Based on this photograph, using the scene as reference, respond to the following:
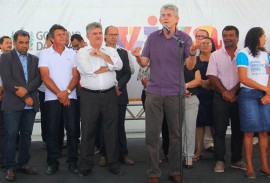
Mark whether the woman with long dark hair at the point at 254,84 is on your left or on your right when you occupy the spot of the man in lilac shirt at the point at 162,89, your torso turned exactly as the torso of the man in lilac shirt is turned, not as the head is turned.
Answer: on your left

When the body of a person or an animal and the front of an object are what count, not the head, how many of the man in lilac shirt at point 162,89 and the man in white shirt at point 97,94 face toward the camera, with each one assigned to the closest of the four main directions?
2

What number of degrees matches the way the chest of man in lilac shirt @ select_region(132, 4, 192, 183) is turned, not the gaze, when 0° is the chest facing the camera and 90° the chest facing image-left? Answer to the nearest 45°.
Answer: approximately 0°

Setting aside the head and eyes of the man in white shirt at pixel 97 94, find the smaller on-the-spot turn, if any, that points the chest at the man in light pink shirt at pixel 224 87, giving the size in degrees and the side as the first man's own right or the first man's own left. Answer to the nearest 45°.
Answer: approximately 90° to the first man's own left

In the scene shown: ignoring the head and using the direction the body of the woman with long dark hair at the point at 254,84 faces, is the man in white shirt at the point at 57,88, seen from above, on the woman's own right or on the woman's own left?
on the woman's own right

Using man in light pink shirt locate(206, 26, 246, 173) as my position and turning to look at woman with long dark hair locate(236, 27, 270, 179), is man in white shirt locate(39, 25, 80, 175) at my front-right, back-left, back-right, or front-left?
back-right

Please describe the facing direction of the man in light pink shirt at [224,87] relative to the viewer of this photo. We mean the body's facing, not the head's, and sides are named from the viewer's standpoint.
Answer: facing the viewer and to the right of the viewer

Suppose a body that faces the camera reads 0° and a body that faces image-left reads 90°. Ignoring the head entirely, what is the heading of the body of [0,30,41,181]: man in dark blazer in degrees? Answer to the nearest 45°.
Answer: approximately 315°
